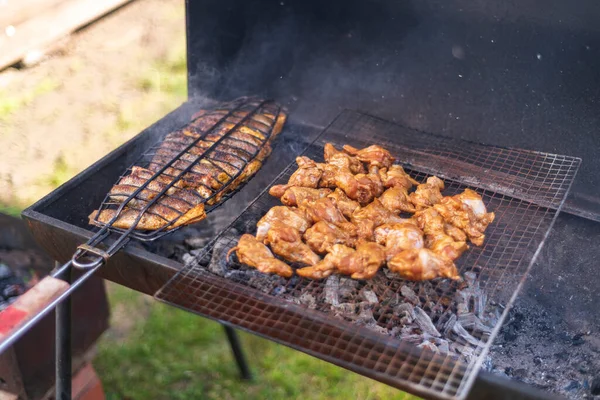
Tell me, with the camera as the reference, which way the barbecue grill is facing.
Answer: facing the viewer and to the left of the viewer

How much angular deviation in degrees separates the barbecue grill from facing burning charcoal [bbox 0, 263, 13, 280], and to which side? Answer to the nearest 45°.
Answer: approximately 45° to its right
